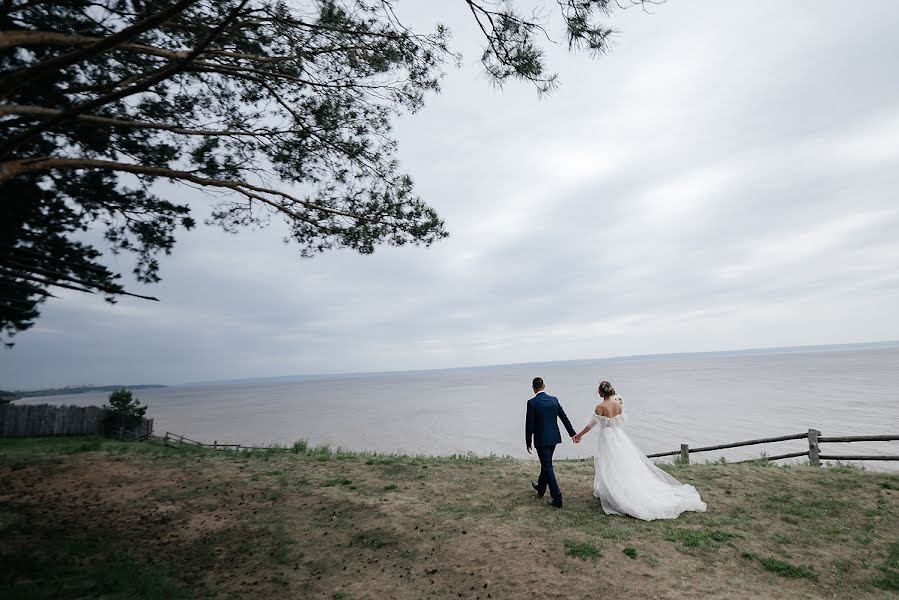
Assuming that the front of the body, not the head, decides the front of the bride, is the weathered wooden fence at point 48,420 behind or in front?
in front

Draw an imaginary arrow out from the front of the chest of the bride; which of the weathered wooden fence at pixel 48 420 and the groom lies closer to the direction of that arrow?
the weathered wooden fence

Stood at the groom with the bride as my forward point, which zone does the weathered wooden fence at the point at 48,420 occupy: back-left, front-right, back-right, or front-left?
back-left

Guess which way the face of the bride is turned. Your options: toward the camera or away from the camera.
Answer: away from the camera

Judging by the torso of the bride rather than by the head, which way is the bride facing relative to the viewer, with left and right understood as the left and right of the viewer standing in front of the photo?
facing away from the viewer and to the left of the viewer

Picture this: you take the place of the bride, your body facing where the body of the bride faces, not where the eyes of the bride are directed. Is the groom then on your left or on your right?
on your left
